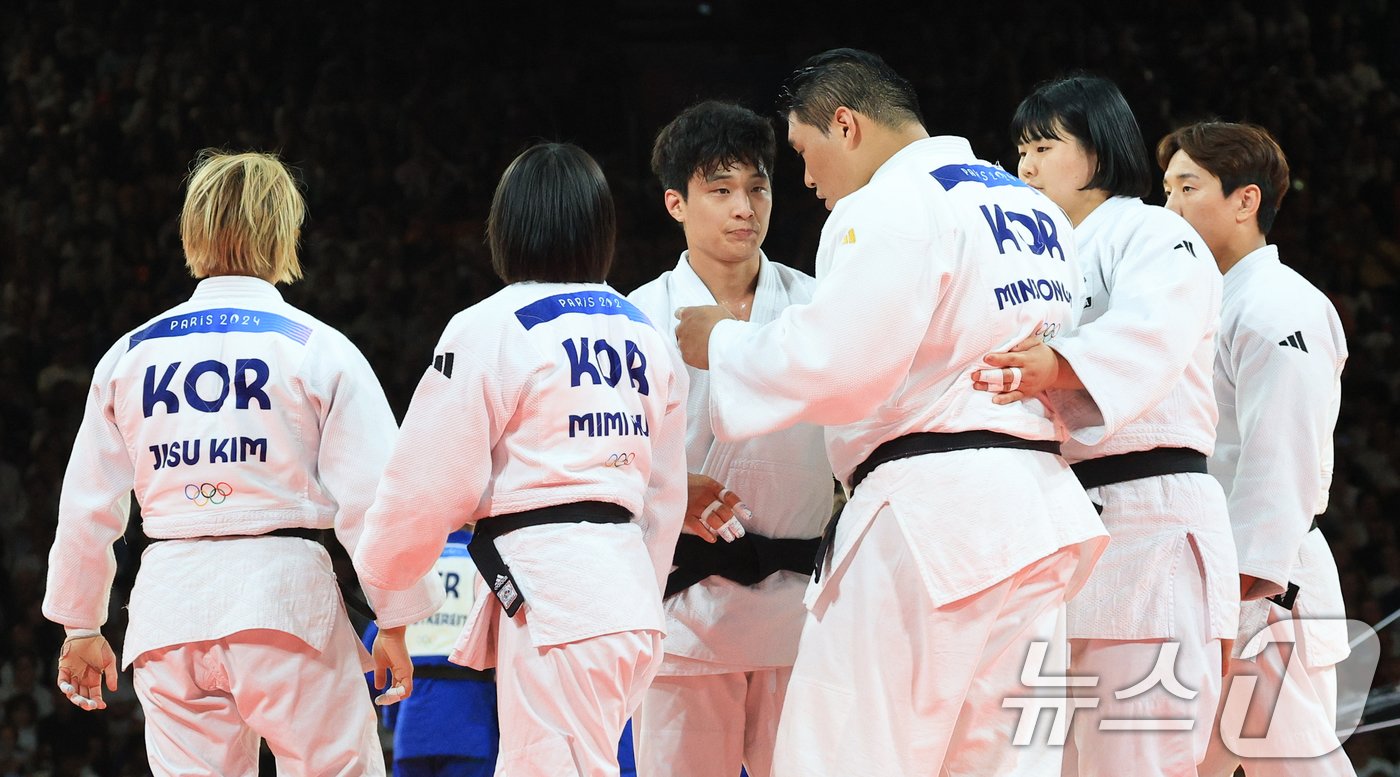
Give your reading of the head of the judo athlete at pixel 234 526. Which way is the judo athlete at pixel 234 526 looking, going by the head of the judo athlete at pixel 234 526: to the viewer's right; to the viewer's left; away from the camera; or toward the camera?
away from the camera

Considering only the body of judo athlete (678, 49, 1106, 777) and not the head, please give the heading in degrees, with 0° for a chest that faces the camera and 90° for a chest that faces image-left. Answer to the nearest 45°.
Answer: approximately 135°

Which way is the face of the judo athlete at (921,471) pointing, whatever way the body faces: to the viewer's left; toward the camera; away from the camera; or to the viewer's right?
to the viewer's left

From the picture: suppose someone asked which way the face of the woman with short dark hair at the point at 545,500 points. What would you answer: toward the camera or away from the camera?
away from the camera

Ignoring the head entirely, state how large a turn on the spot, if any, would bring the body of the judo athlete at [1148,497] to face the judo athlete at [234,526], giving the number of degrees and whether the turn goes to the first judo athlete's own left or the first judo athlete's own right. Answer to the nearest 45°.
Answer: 0° — they already face them

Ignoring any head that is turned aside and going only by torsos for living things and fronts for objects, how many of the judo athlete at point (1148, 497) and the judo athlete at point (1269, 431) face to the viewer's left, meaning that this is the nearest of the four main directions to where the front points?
2

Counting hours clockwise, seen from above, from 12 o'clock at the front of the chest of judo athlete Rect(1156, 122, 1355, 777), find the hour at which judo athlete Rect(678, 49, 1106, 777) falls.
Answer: judo athlete Rect(678, 49, 1106, 777) is roughly at 10 o'clock from judo athlete Rect(1156, 122, 1355, 777).

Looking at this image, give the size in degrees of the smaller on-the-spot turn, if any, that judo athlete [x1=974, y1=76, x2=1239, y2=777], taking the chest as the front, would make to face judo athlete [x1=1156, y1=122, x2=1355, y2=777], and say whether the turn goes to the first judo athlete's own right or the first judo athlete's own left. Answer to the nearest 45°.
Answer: approximately 135° to the first judo athlete's own right

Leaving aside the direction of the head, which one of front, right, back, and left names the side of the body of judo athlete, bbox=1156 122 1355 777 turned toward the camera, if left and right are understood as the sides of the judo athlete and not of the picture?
left

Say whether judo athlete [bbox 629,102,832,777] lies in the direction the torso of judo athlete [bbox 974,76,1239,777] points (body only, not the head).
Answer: yes

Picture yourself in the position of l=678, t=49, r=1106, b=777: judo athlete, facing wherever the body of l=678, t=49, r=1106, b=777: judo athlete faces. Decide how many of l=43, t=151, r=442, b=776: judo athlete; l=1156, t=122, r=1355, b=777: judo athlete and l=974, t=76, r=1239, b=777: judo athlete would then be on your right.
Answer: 2

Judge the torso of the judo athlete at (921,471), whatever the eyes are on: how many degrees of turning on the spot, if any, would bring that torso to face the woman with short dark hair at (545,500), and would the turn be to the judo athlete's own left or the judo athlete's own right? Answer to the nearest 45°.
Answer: approximately 45° to the judo athlete's own left

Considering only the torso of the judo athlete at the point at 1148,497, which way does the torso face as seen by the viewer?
to the viewer's left
